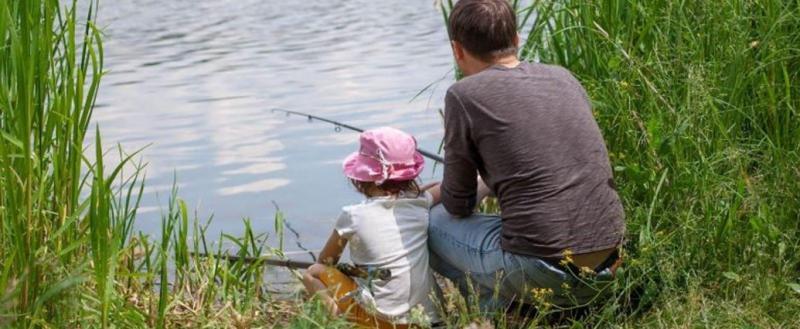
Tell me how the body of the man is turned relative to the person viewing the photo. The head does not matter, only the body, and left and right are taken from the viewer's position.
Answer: facing away from the viewer and to the left of the viewer

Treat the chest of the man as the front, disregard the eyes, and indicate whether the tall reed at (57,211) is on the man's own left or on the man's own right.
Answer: on the man's own left

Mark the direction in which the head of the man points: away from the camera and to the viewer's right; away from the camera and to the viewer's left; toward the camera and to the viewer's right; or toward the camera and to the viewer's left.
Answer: away from the camera and to the viewer's left

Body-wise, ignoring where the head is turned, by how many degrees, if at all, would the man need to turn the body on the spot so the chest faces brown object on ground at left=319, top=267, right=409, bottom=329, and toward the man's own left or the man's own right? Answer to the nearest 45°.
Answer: approximately 45° to the man's own left

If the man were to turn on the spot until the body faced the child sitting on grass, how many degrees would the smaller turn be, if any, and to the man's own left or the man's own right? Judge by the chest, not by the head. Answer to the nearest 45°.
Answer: approximately 45° to the man's own left

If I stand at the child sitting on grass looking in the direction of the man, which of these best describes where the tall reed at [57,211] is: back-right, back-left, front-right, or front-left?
back-right
